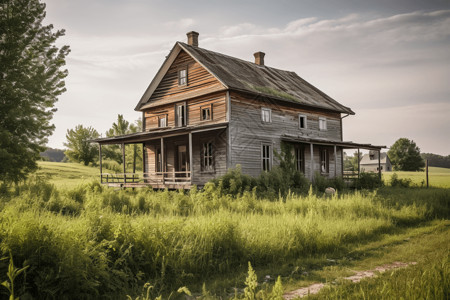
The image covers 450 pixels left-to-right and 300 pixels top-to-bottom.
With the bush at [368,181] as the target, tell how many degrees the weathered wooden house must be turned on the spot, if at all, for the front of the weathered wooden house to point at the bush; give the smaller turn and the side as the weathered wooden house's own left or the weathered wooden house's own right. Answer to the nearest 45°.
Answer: approximately 135° to the weathered wooden house's own left

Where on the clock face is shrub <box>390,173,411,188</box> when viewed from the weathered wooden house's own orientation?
The shrub is roughly at 7 o'clock from the weathered wooden house.

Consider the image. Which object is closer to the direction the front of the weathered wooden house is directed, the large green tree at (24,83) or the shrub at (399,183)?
the large green tree

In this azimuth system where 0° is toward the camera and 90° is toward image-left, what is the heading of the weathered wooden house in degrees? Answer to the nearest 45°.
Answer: approximately 45°

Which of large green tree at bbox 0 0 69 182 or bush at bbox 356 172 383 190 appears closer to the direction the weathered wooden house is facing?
the large green tree

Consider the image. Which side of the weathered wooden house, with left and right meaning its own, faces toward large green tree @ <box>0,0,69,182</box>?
front

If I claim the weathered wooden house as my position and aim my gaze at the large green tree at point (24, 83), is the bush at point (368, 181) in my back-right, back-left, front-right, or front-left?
back-left
